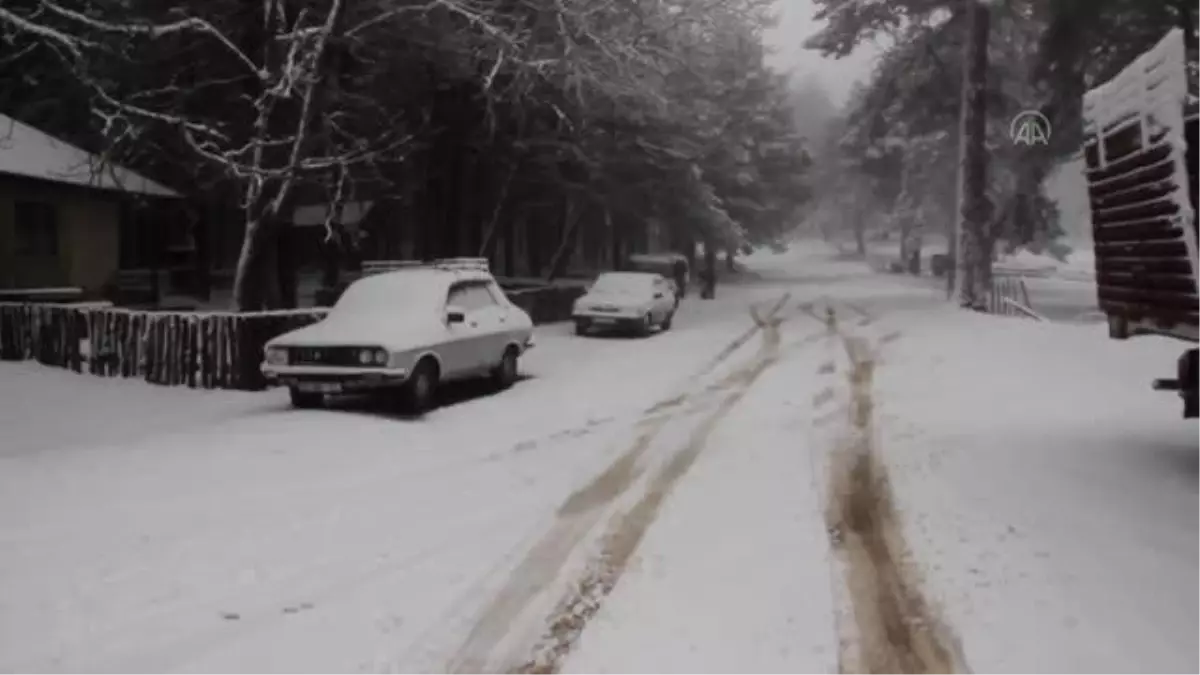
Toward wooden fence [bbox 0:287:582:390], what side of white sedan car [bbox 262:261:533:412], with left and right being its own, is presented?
right

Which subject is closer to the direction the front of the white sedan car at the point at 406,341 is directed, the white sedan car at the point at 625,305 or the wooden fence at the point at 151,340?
the wooden fence

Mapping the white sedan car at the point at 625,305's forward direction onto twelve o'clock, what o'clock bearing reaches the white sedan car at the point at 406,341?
the white sedan car at the point at 406,341 is roughly at 11 o'clock from the white sedan car at the point at 625,305.

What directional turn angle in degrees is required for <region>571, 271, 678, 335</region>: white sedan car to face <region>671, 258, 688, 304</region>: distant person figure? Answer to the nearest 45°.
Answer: approximately 135° to its right

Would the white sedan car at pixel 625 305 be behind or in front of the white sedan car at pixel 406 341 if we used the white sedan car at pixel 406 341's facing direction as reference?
behind

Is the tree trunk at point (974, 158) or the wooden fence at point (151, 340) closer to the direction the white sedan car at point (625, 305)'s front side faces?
the wooden fence

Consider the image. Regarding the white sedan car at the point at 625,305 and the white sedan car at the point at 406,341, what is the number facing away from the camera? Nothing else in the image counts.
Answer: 0

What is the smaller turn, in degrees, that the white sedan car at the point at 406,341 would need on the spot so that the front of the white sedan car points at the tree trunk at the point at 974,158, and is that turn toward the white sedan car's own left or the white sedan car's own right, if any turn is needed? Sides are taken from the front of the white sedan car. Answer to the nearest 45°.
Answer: approximately 180°
